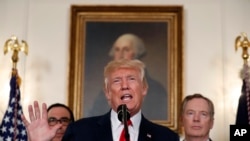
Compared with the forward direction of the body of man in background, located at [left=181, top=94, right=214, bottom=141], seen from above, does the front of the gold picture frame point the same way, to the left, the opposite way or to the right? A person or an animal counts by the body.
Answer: the same way

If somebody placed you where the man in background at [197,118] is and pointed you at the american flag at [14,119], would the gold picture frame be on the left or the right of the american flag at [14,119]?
right

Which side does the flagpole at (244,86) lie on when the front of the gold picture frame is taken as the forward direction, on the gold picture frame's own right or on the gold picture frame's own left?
on the gold picture frame's own left

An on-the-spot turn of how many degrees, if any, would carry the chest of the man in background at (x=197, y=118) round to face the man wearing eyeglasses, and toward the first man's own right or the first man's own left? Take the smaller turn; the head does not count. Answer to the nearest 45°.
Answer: approximately 90° to the first man's own right

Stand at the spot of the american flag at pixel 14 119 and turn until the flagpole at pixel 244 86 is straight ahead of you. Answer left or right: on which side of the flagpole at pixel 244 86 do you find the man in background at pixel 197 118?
right

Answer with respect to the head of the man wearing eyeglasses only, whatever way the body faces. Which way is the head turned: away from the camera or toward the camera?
toward the camera

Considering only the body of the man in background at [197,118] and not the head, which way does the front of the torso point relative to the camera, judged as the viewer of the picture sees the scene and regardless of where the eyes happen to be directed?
toward the camera

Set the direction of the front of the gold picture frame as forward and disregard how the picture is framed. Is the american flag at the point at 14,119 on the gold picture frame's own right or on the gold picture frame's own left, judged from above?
on the gold picture frame's own right

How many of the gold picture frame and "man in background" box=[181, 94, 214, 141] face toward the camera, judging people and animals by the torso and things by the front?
2

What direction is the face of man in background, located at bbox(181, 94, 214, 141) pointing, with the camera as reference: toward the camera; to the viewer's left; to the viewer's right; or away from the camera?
toward the camera
